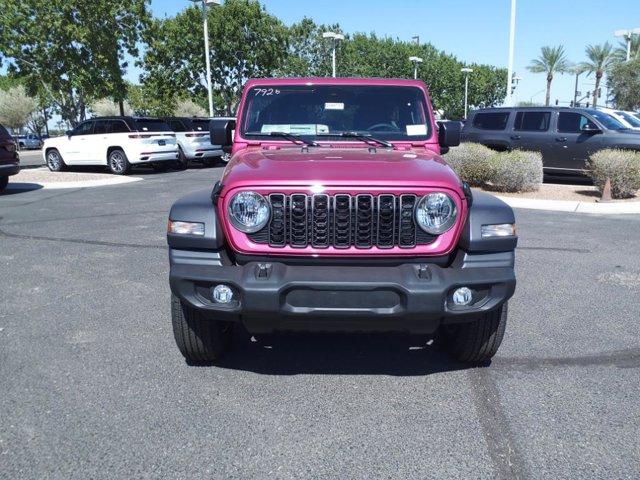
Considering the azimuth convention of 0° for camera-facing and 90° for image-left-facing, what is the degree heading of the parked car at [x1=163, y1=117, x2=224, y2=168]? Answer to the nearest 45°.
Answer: approximately 135°

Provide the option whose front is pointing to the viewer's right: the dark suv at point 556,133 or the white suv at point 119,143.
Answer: the dark suv

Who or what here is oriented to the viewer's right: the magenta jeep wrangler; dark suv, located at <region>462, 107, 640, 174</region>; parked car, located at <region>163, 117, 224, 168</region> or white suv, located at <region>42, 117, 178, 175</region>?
the dark suv

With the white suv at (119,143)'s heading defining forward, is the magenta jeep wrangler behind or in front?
behind

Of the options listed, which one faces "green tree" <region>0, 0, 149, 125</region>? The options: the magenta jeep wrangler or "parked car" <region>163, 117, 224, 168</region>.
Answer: the parked car

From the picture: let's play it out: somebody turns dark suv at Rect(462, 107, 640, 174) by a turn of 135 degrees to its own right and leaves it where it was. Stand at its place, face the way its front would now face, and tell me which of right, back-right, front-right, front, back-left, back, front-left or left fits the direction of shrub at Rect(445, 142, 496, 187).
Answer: front

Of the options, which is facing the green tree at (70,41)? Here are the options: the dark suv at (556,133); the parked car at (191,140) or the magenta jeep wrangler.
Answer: the parked car

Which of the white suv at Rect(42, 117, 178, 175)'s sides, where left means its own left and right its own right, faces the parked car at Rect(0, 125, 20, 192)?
left

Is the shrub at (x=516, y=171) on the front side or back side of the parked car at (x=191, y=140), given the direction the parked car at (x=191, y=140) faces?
on the back side

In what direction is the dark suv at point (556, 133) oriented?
to the viewer's right

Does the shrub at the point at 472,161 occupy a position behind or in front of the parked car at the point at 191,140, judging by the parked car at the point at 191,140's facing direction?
behind

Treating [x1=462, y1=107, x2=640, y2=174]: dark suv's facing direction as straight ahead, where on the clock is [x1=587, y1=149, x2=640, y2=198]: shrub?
The shrub is roughly at 2 o'clock from the dark suv.

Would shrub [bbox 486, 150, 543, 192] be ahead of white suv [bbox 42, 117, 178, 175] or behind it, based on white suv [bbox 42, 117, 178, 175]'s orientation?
behind

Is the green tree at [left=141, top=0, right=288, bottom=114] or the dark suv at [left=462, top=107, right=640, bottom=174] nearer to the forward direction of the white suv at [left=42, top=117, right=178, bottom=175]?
the green tree

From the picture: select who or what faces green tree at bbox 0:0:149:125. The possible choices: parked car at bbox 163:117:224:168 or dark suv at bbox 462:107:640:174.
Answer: the parked car
